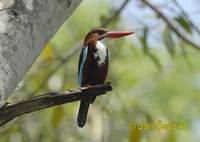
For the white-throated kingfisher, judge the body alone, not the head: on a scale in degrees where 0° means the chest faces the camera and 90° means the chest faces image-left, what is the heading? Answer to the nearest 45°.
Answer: approximately 315°

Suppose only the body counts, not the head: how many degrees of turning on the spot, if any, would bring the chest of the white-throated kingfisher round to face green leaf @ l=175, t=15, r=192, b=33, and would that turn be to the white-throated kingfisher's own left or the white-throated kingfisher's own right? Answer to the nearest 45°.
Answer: approximately 90° to the white-throated kingfisher's own left

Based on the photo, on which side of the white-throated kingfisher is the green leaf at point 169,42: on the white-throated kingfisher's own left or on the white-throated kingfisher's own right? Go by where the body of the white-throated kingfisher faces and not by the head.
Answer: on the white-throated kingfisher's own left

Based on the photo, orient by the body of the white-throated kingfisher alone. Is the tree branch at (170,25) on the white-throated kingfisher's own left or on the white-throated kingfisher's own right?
on the white-throated kingfisher's own left
